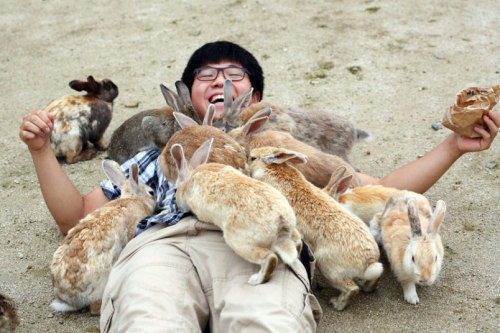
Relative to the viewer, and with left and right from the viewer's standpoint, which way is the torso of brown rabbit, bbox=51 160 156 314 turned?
facing away from the viewer and to the right of the viewer

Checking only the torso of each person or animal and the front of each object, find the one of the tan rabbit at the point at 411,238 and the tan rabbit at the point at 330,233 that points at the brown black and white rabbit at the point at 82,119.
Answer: the tan rabbit at the point at 330,233

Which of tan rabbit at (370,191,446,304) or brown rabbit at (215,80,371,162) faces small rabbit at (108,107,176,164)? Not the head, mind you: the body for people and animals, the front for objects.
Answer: the brown rabbit

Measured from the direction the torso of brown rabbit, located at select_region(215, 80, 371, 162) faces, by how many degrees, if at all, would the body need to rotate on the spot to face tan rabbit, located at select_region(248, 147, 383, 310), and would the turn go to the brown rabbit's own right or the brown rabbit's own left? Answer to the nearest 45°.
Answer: approximately 90° to the brown rabbit's own left

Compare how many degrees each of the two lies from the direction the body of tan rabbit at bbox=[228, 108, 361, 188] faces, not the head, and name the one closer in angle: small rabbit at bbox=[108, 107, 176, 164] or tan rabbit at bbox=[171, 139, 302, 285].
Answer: the small rabbit

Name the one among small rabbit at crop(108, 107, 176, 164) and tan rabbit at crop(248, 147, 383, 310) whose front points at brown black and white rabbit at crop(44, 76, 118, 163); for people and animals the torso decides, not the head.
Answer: the tan rabbit

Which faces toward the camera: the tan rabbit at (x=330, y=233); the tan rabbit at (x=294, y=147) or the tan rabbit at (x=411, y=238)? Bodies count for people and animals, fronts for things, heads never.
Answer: the tan rabbit at (x=411, y=238)

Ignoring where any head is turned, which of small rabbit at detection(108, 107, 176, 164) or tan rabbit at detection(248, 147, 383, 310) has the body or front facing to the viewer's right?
the small rabbit

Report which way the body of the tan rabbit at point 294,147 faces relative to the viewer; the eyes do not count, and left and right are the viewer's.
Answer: facing to the left of the viewer
